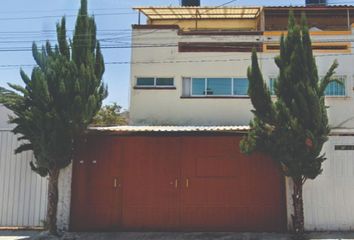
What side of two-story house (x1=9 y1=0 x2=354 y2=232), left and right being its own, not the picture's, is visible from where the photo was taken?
front

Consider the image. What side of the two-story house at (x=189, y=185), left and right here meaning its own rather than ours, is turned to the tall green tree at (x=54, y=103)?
right

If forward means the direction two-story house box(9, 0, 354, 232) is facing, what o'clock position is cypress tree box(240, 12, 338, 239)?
The cypress tree is roughly at 10 o'clock from the two-story house.
